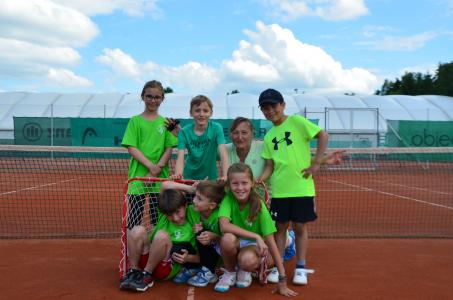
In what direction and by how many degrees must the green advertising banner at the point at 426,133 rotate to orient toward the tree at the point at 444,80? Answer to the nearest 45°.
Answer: approximately 180°

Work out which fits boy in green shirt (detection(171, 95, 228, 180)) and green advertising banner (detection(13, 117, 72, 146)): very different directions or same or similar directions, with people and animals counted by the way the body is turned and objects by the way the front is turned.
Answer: same or similar directions

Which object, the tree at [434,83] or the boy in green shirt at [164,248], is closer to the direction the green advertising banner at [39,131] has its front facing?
the boy in green shirt

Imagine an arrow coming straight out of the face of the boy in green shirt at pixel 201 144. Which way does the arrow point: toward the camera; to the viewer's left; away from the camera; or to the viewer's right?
toward the camera

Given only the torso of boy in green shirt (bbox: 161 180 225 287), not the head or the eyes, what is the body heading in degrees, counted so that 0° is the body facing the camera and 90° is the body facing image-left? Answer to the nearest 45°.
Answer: approximately 45°

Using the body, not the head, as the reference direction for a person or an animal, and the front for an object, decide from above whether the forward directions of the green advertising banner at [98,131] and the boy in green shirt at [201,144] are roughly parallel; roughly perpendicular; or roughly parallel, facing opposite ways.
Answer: roughly parallel

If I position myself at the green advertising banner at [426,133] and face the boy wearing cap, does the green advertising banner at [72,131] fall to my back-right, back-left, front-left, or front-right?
front-right

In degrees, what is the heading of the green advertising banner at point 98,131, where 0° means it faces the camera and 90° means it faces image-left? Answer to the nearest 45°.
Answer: approximately 0°

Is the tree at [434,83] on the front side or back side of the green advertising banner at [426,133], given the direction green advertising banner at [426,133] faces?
on the back side

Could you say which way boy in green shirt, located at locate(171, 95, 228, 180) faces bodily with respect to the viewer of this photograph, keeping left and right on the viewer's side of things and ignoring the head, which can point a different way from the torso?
facing the viewer

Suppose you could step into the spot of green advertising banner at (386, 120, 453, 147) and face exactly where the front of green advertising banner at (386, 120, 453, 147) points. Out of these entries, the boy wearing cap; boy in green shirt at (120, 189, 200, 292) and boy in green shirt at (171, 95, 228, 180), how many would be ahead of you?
3

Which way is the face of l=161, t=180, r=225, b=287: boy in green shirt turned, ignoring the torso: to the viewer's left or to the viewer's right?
to the viewer's left

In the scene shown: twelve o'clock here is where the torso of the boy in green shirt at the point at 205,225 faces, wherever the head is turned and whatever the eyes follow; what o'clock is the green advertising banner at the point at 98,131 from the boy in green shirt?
The green advertising banner is roughly at 4 o'clock from the boy in green shirt.

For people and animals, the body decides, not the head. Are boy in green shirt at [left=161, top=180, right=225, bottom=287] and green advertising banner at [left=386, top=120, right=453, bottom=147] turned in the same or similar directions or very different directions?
same or similar directions

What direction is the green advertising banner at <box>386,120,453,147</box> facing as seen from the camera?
toward the camera
